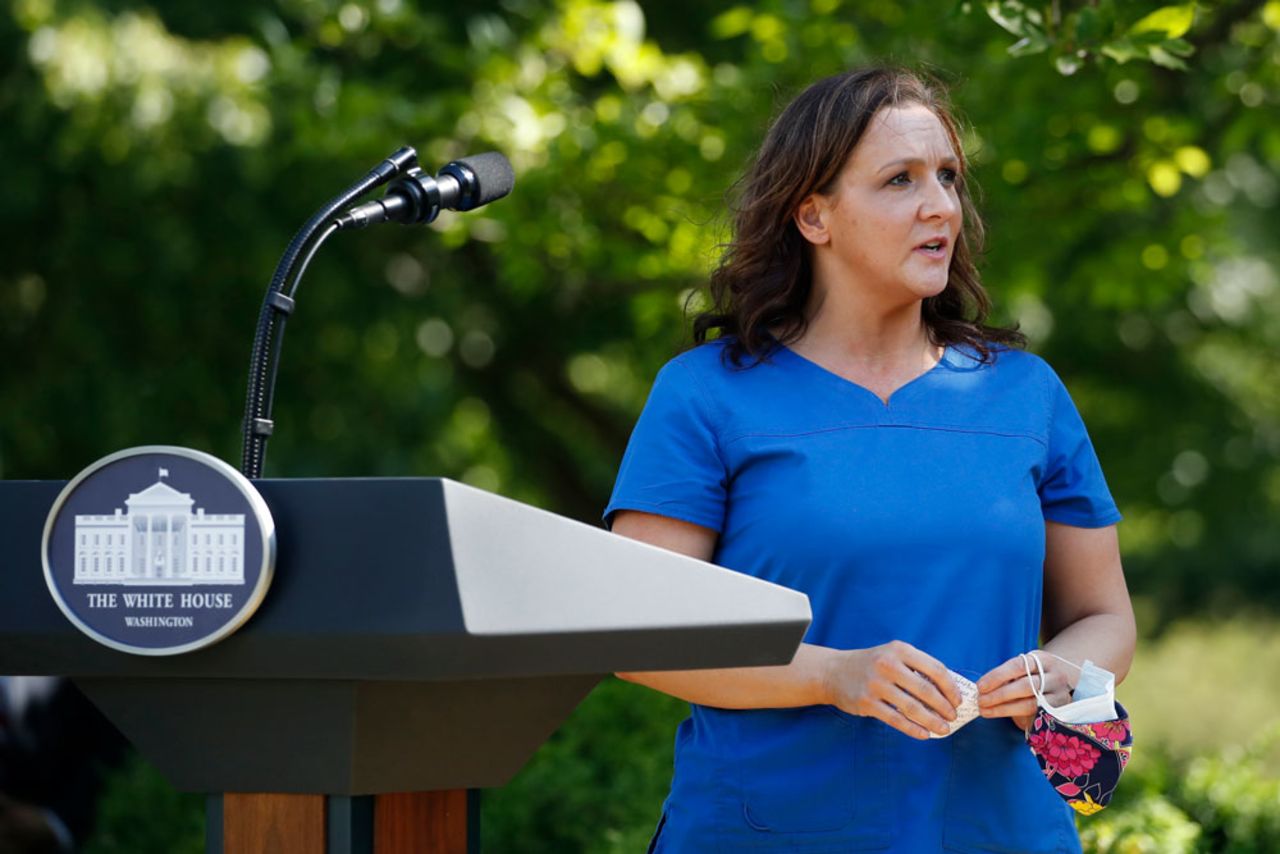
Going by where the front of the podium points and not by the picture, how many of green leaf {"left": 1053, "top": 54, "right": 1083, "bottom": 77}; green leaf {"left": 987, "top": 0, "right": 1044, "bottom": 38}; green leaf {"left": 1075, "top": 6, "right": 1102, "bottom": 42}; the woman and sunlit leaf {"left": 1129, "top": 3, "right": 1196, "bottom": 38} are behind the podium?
5

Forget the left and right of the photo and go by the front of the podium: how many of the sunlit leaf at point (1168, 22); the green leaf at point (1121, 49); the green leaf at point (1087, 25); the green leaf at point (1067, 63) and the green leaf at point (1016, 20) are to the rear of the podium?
5

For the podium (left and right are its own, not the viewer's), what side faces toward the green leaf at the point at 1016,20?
back

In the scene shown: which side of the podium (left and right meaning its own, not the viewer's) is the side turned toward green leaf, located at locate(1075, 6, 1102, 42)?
back

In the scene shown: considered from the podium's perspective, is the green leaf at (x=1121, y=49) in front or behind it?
behind

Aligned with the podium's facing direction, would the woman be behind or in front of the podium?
behind

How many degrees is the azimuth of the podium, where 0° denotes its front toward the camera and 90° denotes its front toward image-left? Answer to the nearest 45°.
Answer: approximately 45°
